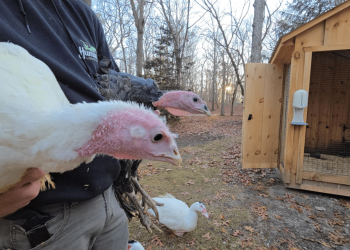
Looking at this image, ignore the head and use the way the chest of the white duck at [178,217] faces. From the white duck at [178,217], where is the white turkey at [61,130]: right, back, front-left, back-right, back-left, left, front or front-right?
right

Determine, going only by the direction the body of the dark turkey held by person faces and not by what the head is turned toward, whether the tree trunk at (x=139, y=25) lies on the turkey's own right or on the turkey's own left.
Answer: on the turkey's own left

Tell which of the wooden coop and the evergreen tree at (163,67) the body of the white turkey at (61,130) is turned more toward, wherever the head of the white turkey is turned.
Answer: the wooden coop

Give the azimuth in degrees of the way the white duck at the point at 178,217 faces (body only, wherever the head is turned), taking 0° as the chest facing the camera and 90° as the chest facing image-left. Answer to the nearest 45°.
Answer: approximately 270°

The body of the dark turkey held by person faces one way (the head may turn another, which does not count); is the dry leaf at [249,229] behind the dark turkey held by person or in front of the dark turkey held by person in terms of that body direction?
in front

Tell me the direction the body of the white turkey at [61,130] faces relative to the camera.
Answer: to the viewer's right

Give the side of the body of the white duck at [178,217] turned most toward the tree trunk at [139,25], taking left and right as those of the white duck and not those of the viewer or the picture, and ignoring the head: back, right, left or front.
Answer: left

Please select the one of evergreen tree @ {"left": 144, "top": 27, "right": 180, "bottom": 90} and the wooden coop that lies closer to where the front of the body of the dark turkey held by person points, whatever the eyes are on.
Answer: the wooden coop

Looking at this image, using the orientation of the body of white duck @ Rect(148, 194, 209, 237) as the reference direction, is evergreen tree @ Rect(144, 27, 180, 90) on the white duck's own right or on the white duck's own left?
on the white duck's own left

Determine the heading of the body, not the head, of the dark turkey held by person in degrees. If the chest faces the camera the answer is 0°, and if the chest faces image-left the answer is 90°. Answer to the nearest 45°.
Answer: approximately 270°

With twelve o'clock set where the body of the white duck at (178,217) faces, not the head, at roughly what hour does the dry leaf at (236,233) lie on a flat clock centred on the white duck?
The dry leaf is roughly at 12 o'clock from the white duck.

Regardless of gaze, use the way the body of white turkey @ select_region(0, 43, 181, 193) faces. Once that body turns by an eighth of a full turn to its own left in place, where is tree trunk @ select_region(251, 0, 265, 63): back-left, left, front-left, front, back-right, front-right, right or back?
front

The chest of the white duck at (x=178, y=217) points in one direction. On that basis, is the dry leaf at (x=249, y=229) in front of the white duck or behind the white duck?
in front
